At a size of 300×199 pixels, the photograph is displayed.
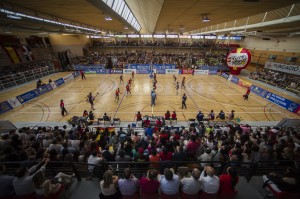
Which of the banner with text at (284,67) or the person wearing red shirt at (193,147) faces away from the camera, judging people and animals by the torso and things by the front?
the person wearing red shirt

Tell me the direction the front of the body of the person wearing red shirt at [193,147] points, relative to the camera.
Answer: away from the camera

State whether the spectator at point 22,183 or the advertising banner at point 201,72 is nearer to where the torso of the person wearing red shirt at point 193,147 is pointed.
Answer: the advertising banner

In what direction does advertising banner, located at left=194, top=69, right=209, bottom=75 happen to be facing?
toward the camera

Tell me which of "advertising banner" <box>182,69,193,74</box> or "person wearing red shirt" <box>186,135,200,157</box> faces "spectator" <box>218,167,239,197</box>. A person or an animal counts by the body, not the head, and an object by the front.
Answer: the advertising banner

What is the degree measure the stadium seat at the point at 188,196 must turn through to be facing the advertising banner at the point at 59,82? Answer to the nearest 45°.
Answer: approximately 45° to its left

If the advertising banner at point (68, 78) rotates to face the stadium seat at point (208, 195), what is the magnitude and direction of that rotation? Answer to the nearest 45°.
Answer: approximately 45° to its right

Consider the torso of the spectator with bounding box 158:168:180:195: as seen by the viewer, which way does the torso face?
away from the camera

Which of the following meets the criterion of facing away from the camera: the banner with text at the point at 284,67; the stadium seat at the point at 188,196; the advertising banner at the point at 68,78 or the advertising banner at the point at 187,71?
the stadium seat

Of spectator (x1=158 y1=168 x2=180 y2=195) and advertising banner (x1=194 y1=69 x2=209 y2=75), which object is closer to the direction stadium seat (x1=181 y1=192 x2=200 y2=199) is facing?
the advertising banner

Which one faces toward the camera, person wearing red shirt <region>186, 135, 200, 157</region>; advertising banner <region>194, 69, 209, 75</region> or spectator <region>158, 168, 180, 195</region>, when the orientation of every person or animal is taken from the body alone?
the advertising banner

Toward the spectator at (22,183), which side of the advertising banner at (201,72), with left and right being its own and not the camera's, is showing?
front

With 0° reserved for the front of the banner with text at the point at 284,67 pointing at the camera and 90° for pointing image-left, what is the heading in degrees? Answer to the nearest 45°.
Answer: approximately 45°

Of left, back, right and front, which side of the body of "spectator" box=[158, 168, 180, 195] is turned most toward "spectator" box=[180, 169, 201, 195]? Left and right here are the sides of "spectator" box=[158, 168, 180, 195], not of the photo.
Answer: right

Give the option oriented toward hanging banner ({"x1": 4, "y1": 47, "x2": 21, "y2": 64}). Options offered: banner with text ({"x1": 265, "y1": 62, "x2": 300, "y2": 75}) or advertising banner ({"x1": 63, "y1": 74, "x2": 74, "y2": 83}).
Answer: the banner with text

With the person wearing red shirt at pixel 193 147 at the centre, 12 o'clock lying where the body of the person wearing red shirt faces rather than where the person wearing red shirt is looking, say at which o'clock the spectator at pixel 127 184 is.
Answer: The spectator is roughly at 7 o'clock from the person wearing red shirt.

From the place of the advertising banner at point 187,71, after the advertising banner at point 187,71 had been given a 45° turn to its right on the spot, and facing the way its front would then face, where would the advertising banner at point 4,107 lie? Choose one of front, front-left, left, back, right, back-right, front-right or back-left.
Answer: front

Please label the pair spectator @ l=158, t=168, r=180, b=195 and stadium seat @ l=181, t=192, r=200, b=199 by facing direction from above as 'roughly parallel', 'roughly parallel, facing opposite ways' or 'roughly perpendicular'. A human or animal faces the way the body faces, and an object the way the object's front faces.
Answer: roughly parallel

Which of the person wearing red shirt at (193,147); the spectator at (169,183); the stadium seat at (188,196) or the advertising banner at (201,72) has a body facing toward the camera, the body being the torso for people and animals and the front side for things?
the advertising banner

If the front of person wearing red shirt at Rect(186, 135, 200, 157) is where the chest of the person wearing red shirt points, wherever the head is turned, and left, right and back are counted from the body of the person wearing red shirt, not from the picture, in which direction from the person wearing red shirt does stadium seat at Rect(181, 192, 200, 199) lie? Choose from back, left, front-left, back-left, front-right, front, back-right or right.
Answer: back

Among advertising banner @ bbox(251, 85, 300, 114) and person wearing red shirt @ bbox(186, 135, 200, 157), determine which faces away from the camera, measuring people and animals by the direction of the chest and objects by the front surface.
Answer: the person wearing red shirt
